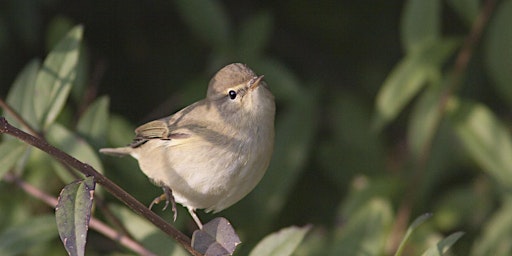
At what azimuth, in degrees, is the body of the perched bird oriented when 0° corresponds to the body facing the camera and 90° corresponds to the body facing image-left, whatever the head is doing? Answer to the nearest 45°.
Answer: approximately 315°

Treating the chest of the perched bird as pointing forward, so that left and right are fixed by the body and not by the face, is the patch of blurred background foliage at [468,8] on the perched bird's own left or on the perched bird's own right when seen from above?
on the perched bird's own left

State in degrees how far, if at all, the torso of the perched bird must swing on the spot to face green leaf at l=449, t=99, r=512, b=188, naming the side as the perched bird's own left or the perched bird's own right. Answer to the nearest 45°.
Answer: approximately 90° to the perched bird's own left
